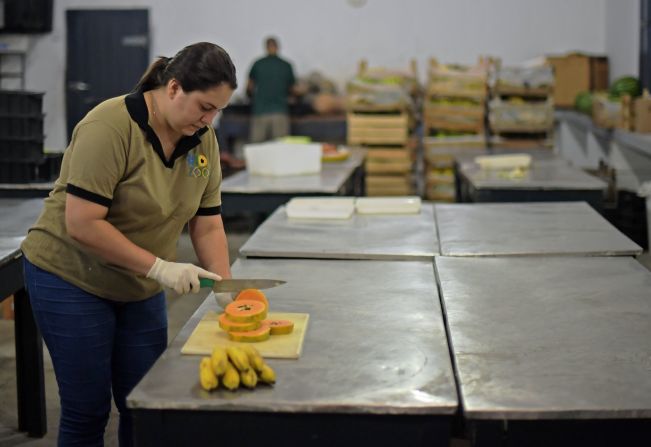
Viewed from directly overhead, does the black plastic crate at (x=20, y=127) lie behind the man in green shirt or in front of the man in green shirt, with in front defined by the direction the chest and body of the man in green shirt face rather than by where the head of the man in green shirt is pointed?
behind

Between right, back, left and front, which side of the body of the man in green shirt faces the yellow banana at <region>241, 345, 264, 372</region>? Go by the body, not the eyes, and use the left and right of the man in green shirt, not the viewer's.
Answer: back

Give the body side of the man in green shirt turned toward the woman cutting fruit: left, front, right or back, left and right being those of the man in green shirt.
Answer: back

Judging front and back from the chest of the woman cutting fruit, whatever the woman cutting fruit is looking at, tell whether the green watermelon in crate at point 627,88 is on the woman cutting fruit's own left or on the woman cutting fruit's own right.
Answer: on the woman cutting fruit's own left

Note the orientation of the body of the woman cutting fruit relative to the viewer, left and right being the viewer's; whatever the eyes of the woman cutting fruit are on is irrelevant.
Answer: facing the viewer and to the right of the viewer

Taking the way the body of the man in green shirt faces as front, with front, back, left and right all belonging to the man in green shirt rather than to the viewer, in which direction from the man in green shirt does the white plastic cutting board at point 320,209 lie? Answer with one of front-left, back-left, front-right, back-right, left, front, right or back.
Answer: back

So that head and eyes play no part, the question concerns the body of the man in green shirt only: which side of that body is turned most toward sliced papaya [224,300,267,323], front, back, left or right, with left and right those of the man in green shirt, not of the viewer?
back

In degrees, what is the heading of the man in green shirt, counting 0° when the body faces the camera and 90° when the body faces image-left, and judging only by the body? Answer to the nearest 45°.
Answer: approximately 180°

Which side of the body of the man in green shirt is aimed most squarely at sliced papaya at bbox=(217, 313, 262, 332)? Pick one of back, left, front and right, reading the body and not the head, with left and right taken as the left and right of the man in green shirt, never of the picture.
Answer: back

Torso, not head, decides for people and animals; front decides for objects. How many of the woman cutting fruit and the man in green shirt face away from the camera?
1

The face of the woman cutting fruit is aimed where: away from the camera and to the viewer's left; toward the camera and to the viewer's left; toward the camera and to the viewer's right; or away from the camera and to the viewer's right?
toward the camera and to the viewer's right

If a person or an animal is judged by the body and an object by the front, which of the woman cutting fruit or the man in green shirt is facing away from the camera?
the man in green shirt

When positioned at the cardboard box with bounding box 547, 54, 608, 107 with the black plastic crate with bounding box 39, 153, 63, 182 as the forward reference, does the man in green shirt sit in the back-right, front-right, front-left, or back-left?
front-right
